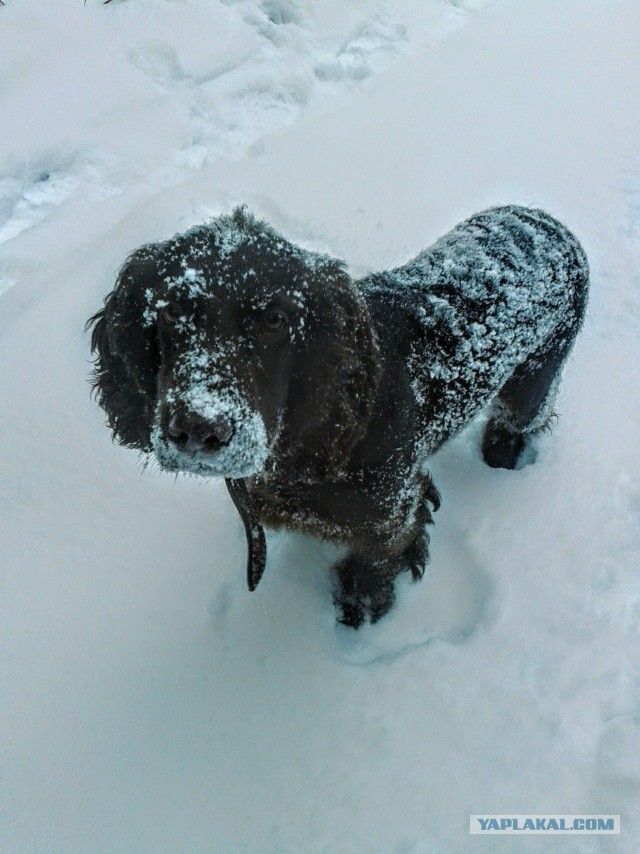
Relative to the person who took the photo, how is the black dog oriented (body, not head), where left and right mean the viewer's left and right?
facing the viewer and to the left of the viewer
